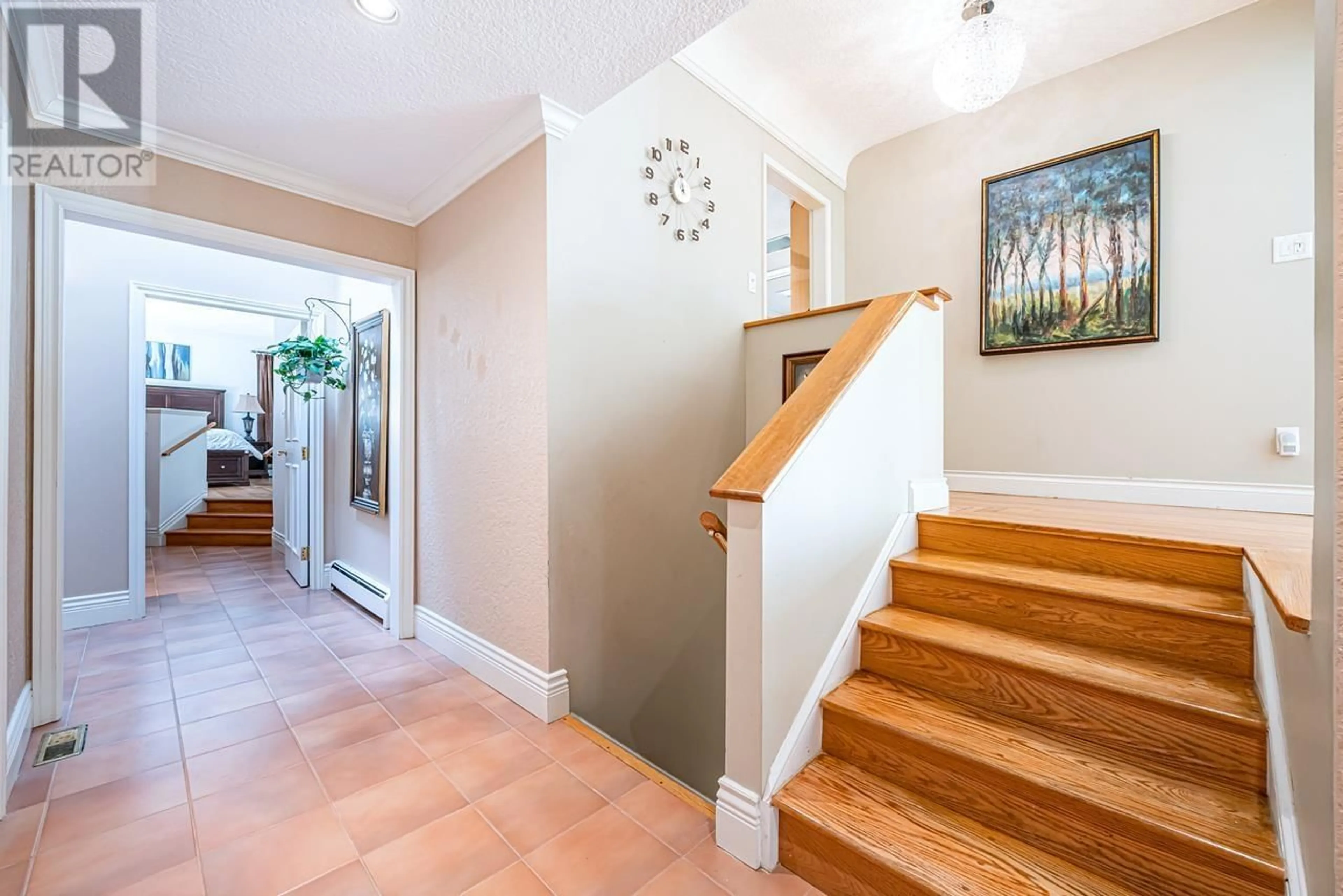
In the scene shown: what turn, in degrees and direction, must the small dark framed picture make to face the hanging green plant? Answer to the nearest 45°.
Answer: approximately 45° to its right

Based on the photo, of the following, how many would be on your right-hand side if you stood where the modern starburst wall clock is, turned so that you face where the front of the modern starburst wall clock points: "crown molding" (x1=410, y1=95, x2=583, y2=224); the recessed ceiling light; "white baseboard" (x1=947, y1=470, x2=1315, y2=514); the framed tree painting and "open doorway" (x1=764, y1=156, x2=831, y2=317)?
2

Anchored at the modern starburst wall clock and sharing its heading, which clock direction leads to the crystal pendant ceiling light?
The crystal pendant ceiling light is roughly at 11 o'clock from the modern starburst wall clock.

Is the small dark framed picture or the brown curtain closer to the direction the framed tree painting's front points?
the small dark framed picture

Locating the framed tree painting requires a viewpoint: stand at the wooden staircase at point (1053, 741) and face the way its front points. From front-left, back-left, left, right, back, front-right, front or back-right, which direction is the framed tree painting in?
back-right

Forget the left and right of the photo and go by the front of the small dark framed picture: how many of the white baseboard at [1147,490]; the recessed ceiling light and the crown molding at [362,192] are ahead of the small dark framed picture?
2

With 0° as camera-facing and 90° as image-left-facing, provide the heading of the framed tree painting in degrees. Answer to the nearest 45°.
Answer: approximately 45°
